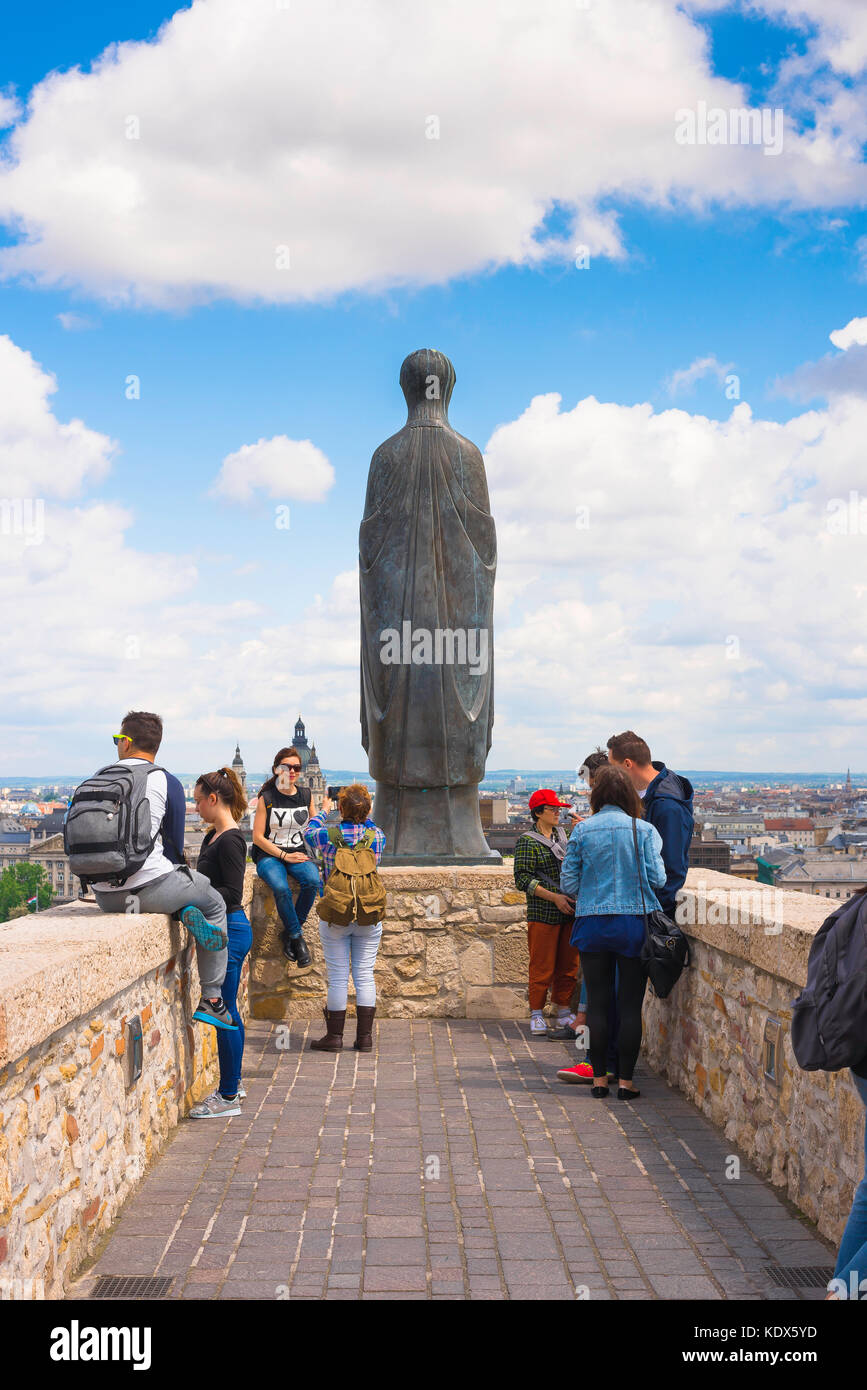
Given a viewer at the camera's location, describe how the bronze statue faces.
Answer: facing away from the viewer

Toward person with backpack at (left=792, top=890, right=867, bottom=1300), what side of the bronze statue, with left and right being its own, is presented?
back

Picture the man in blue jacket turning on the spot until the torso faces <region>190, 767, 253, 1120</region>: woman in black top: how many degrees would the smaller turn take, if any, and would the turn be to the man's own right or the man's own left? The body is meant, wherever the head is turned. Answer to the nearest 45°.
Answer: approximately 45° to the man's own left

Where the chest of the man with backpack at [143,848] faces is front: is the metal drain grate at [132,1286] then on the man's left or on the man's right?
on the man's right

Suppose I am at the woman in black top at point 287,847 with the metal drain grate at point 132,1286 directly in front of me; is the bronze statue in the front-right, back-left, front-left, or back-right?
back-left

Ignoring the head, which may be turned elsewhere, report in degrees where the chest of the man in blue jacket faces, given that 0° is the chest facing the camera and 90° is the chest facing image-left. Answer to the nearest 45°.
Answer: approximately 90°

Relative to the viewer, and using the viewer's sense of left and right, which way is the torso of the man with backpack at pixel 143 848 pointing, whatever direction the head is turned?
facing away from the viewer and to the right of the viewer

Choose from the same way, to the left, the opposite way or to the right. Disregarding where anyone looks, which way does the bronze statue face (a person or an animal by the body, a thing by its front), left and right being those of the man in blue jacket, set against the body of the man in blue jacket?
to the right
